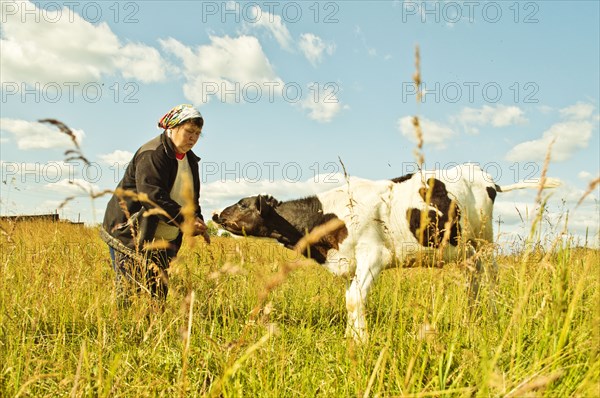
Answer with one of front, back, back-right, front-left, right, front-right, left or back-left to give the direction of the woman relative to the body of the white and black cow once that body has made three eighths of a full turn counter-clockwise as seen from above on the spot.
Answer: right

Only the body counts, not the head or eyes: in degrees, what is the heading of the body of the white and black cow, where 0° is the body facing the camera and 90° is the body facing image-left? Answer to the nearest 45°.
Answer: approximately 90°
